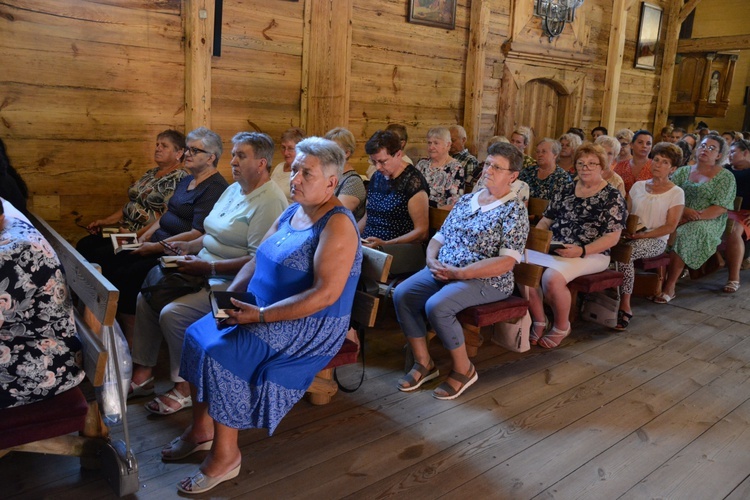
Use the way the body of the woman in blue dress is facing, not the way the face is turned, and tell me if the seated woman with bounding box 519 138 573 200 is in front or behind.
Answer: behind

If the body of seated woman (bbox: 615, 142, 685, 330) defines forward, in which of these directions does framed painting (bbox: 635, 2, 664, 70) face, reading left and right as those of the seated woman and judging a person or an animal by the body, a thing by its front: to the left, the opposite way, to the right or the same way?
to the left

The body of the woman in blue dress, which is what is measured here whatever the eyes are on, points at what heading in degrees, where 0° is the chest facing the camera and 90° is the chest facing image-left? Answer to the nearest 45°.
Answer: approximately 45°

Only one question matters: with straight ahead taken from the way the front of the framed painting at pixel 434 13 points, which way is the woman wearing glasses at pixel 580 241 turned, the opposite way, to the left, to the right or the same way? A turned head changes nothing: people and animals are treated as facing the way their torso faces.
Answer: to the right

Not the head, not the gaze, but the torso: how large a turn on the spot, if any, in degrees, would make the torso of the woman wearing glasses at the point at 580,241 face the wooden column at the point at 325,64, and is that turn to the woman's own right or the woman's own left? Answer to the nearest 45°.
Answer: approximately 90° to the woman's own right

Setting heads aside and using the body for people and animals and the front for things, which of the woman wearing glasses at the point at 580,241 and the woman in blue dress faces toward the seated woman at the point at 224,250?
the woman wearing glasses

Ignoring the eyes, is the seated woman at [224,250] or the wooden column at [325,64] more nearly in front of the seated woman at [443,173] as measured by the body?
the seated woman

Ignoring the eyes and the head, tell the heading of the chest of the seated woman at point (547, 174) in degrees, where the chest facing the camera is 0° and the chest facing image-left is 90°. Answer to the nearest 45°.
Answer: approximately 45°

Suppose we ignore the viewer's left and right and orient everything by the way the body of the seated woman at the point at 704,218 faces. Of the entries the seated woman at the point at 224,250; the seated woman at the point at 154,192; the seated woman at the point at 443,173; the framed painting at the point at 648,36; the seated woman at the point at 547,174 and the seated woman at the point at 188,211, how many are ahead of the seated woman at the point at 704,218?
5

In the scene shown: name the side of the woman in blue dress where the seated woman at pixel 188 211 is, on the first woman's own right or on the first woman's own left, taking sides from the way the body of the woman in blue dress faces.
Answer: on the first woman's own right
